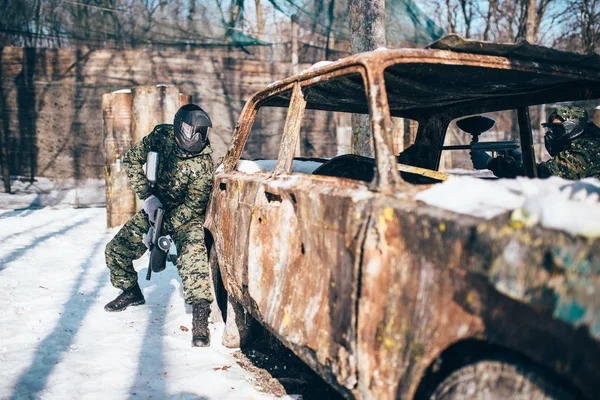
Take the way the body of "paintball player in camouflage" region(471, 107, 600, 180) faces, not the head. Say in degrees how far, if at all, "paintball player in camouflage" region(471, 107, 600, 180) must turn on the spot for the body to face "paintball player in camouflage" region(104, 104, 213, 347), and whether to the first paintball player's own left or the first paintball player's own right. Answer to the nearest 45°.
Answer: approximately 45° to the first paintball player's own left

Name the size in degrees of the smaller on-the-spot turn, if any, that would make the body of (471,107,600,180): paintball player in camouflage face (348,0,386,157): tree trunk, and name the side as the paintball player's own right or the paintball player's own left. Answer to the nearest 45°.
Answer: approximately 45° to the paintball player's own right

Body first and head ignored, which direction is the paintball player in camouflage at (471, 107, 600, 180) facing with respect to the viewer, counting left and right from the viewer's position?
facing to the left of the viewer

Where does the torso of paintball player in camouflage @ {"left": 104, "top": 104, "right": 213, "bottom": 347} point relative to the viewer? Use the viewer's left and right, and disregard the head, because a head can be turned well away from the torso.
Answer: facing the viewer

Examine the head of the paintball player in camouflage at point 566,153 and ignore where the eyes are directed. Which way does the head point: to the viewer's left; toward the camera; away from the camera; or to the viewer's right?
to the viewer's left

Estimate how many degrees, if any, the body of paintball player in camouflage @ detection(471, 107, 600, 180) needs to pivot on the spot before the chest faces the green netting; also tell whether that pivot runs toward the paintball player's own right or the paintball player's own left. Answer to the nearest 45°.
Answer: approximately 45° to the paintball player's own right

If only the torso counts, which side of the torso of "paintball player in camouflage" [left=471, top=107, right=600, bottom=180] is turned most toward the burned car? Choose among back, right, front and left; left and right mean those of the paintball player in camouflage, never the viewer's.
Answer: left

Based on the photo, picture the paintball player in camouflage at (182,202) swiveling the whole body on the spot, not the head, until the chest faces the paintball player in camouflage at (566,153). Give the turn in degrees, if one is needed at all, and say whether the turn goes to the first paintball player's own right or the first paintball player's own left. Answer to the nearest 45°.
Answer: approximately 90° to the first paintball player's own left
